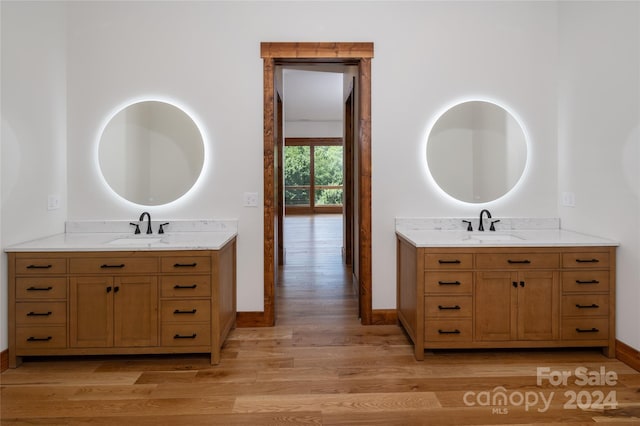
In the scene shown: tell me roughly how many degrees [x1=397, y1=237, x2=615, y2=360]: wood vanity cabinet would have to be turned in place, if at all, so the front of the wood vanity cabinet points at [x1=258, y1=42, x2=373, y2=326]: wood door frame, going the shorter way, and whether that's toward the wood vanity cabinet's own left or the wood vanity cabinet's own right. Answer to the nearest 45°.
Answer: approximately 90° to the wood vanity cabinet's own right

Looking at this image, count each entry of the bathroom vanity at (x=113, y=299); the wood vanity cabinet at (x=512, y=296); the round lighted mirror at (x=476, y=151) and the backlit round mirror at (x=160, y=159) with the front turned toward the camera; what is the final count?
4

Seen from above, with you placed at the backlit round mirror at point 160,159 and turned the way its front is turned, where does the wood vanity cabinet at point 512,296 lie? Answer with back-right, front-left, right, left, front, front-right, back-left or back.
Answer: front-left

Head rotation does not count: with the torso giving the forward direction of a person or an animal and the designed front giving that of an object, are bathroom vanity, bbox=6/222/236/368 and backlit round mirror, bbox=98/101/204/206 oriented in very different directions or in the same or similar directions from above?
same or similar directions

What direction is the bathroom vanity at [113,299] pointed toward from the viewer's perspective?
toward the camera

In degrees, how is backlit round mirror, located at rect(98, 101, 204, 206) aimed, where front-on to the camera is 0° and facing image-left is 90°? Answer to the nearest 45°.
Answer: approximately 0°

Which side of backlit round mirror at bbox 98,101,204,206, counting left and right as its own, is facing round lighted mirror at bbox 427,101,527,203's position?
left

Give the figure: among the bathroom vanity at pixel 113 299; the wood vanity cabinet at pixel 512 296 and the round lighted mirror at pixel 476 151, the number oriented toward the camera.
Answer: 3
